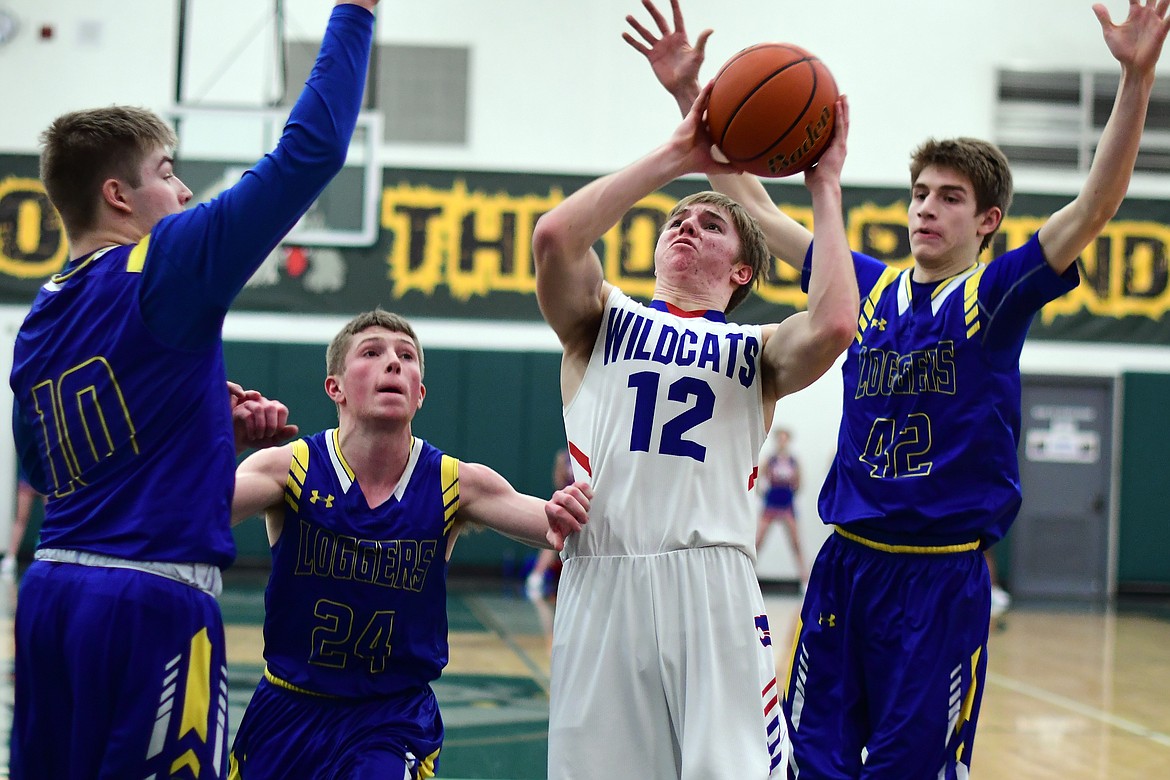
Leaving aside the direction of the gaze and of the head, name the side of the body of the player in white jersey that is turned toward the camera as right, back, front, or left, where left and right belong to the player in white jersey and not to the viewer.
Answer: front

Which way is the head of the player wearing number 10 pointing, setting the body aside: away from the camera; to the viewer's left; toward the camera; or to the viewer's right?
to the viewer's right

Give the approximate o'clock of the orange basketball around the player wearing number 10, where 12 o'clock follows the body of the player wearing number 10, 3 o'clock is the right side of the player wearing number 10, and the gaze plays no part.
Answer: The orange basketball is roughly at 1 o'clock from the player wearing number 10.

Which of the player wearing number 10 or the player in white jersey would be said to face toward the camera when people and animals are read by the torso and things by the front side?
the player in white jersey

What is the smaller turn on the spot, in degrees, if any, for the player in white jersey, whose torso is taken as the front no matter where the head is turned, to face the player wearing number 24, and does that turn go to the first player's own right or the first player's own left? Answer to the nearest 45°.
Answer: approximately 90° to the first player's own right

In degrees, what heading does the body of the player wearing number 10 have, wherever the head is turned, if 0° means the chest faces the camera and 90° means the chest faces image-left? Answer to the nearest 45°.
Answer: approximately 225°

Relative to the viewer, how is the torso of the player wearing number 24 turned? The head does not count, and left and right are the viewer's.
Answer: facing the viewer

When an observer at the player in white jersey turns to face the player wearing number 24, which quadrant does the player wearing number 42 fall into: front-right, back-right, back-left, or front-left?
back-right

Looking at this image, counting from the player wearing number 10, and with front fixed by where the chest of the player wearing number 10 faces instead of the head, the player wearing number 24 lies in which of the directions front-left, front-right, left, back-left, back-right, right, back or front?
front

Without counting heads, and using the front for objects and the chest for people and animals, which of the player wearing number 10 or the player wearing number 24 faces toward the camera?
the player wearing number 24

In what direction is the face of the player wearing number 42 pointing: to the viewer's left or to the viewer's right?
to the viewer's left

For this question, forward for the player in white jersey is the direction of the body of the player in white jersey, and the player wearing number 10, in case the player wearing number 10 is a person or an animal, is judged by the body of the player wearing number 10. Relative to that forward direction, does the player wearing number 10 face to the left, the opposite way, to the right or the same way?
the opposite way

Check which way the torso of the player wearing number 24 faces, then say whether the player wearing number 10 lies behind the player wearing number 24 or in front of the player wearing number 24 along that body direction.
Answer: in front

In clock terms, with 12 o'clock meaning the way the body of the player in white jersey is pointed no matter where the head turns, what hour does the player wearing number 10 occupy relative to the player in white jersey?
The player wearing number 10 is roughly at 2 o'clock from the player in white jersey.

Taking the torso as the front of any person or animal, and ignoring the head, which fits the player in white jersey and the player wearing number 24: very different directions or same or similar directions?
same or similar directions

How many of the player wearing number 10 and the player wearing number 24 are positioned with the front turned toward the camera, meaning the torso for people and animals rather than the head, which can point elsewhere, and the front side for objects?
1
